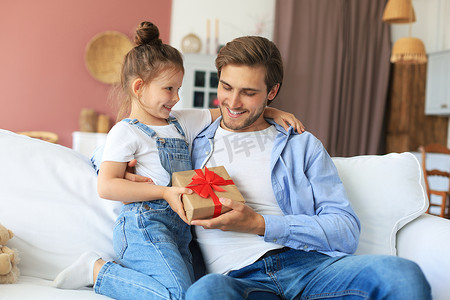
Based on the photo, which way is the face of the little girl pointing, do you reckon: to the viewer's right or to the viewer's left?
to the viewer's right

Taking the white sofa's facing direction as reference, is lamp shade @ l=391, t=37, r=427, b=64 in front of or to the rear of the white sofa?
to the rear

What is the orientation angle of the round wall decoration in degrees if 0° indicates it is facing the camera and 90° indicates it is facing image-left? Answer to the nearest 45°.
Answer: approximately 0°

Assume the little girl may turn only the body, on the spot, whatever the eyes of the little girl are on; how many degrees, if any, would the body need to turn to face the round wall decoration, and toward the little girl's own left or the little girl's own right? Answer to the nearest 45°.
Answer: approximately 135° to the little girl's own left

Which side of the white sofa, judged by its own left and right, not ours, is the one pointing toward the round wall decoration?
back

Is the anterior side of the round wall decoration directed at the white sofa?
yes

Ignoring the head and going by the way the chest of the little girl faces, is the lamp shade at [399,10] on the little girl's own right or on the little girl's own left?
on the little girl's own left

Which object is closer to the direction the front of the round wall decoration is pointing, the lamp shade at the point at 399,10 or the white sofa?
the white sofa
